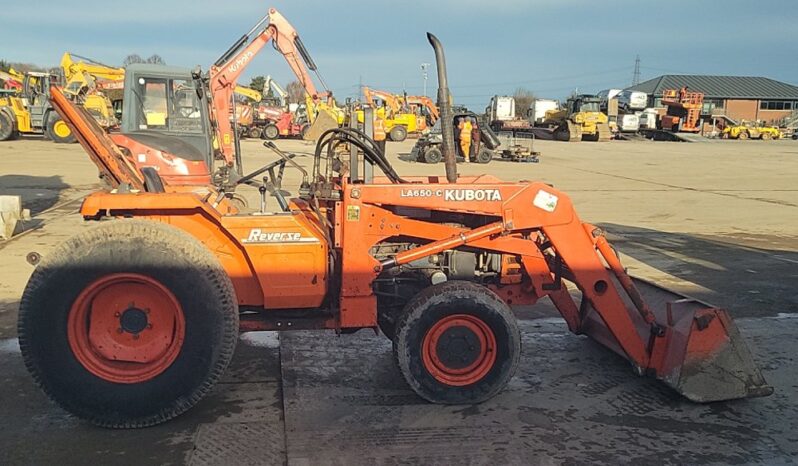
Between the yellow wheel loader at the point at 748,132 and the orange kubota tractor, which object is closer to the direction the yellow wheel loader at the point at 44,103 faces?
the yellow wheel loader at the point at 748,132

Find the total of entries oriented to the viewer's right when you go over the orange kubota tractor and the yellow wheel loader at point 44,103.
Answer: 2

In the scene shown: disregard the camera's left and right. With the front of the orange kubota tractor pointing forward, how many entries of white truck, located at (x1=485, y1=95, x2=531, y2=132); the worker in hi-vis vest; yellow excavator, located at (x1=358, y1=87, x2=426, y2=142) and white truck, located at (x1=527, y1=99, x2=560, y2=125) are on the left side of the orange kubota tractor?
4

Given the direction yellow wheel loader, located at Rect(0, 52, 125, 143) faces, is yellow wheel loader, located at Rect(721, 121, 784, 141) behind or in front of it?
in front

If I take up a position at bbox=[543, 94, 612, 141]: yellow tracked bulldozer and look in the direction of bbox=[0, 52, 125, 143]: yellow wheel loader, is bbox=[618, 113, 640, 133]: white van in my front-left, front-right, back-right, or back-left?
back-right

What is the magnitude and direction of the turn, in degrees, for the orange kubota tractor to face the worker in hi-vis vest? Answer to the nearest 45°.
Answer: approximately 90° to its left

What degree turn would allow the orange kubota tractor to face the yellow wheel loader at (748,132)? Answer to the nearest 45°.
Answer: approximately 45° to its left

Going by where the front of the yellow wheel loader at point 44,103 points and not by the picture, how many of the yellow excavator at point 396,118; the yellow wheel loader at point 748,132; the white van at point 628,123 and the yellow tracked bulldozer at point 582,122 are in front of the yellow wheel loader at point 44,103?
4

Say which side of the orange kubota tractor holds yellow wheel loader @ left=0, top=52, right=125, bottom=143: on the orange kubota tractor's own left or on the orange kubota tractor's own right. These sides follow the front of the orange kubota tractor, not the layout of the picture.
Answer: on the orange kubota tractor's own left

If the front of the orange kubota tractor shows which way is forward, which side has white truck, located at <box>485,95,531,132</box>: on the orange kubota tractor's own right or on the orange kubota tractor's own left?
on the orange kubota tractor's own left

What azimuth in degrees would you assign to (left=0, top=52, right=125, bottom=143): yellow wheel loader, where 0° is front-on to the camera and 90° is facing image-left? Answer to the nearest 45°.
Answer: approximately 270°

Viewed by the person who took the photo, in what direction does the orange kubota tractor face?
facing to the right of the viewer

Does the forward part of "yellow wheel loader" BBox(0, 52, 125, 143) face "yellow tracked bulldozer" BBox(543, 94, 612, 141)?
yes

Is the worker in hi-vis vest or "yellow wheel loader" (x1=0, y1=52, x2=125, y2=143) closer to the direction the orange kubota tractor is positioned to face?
the worker in hi-vis vest
